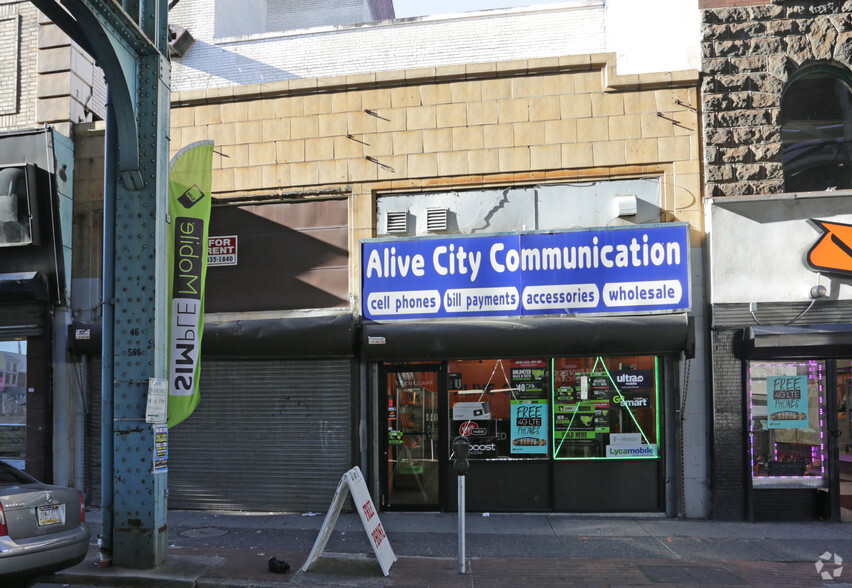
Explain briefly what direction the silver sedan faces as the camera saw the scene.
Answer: facing away from the viewer and to the left of the viewer

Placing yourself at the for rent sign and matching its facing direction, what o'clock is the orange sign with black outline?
The orange sign with black outline is roughly at 10 o'clock from the for rent sign.

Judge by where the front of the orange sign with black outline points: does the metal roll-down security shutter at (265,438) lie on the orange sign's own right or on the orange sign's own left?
on the orange sign's own right

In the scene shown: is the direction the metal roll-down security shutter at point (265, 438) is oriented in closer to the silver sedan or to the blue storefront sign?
the silver sedan

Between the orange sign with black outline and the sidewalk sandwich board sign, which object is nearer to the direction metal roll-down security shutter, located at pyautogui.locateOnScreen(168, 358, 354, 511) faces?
the sidewalk sandwich board sign

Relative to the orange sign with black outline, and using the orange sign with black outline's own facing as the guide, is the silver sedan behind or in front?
in front

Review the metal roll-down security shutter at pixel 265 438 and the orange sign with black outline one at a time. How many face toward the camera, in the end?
2

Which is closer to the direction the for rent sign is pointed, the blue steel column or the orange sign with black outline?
the blue steel column

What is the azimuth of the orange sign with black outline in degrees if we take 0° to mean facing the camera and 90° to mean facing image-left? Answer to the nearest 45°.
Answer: approximately 0°

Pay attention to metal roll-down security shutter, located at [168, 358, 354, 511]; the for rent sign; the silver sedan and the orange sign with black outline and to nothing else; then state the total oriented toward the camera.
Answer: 3
